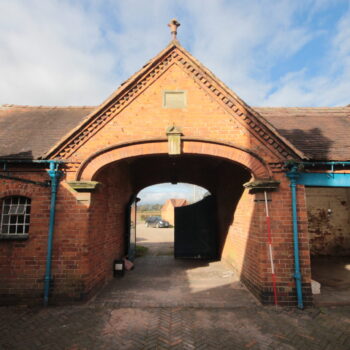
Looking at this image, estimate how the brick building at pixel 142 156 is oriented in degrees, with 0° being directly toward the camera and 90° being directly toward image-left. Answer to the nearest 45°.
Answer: approximately 0°

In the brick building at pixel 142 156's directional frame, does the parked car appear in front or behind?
behind
